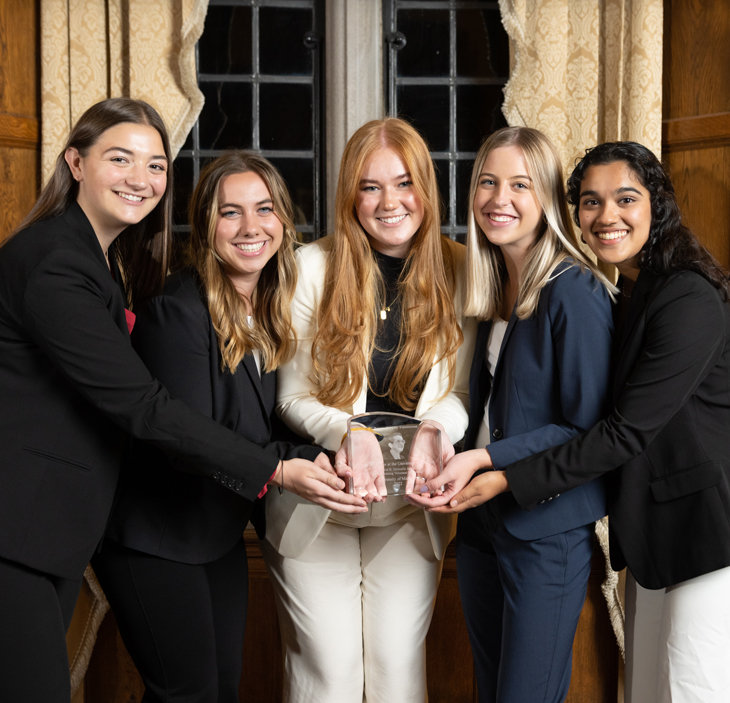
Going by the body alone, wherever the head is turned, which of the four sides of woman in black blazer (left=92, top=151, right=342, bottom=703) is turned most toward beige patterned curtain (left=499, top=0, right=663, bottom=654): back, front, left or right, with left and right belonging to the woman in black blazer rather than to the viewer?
left

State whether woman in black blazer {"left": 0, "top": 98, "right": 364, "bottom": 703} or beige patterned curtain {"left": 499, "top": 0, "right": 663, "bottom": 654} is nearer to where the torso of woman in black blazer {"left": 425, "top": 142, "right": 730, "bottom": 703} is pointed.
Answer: the woman in black blazer

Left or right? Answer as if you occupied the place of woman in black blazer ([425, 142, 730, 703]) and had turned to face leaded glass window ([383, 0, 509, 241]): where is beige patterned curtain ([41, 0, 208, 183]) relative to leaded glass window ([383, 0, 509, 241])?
left

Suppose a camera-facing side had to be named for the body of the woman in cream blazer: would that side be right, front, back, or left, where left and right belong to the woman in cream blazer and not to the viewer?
front

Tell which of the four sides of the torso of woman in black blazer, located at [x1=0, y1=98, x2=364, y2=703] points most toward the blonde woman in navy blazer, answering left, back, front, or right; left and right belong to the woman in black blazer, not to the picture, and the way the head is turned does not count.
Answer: front

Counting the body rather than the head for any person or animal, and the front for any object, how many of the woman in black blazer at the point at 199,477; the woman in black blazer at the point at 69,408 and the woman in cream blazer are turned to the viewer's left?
0

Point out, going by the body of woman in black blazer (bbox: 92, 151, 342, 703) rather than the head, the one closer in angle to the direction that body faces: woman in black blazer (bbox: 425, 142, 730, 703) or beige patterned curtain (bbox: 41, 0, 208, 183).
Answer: the woman in black blazer

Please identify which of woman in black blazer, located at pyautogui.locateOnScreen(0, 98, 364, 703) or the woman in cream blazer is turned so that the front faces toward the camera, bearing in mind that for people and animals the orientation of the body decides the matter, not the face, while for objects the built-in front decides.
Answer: the woman in cream blazer

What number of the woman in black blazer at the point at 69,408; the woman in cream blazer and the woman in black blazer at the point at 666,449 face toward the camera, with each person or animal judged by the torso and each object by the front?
1

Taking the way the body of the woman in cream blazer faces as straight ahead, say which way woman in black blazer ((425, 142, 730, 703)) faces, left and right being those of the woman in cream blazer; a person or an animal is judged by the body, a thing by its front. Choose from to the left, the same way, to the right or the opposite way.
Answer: to the right

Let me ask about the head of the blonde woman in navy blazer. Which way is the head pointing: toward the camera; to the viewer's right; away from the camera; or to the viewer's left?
toward the camera

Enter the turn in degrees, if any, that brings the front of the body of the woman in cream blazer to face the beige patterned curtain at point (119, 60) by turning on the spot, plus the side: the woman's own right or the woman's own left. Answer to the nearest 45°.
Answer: approximately 135° to the woman's own right

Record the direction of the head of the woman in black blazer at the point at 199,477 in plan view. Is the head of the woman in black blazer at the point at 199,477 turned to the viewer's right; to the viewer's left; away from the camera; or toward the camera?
toward the camera

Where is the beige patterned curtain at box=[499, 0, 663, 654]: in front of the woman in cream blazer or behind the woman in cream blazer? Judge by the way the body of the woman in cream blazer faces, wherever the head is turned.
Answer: behind

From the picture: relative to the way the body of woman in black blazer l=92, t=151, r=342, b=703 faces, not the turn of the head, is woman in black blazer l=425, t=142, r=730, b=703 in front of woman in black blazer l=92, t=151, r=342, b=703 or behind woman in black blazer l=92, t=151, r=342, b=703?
in front

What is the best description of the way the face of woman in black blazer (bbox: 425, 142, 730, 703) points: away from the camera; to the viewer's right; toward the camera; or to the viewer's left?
toward the camera
